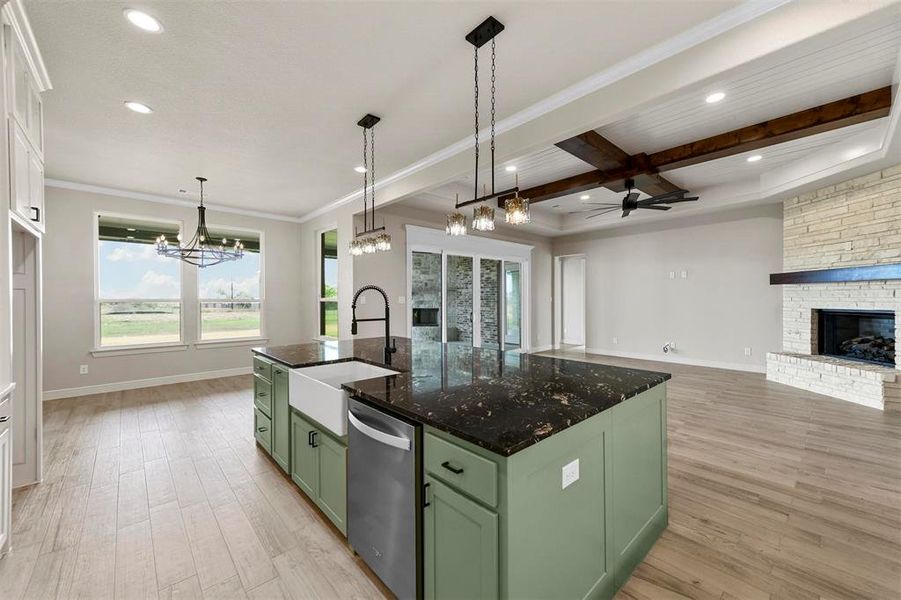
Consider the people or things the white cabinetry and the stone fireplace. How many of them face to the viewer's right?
1

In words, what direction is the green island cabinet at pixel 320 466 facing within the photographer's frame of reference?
facing the viewer and to the left of the viewer

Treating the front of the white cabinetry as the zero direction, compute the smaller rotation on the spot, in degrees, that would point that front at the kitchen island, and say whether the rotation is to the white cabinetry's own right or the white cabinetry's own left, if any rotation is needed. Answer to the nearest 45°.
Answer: approximately 45° to the white cabinetry's own right

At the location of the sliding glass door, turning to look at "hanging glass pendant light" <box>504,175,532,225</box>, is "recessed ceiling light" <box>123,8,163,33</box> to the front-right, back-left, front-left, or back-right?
front-right

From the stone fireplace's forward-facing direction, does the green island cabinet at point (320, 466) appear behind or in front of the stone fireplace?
in front

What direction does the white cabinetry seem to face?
to the viewer's right

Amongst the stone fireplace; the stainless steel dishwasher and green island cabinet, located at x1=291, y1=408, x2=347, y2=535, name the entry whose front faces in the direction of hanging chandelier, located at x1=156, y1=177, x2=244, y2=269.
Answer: the stone fireplace

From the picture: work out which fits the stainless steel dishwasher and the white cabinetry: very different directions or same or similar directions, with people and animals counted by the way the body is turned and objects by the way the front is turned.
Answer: very different directions

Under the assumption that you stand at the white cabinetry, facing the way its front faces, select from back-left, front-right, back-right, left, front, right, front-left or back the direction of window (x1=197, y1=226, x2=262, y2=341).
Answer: front-left

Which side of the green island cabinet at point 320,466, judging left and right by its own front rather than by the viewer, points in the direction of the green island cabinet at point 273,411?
right

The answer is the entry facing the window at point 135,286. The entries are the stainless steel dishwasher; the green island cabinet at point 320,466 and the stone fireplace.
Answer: the stone fireplace

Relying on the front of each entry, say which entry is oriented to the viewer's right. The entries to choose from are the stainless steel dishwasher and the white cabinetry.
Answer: the white cabinetry
